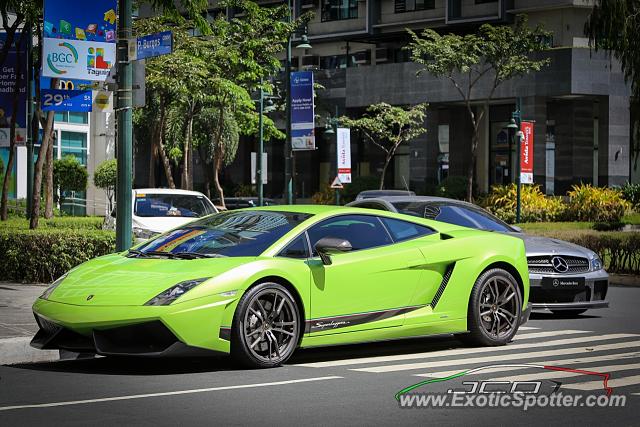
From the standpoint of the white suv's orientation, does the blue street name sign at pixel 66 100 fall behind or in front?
in front

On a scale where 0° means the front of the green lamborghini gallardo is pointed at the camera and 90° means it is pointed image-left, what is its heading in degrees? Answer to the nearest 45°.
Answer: approximately 45°

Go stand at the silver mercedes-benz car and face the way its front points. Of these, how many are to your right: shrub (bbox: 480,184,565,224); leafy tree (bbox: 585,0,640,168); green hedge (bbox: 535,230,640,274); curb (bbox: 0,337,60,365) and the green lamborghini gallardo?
2

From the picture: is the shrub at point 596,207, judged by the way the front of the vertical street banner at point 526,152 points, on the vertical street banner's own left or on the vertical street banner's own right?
on the vertical street banner's own left

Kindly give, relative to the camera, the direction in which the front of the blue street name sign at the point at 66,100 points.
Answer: facing the viewer

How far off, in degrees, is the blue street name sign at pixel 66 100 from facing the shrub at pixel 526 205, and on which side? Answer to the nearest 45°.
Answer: approximately 135° to its left

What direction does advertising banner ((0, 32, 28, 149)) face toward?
toward the camera

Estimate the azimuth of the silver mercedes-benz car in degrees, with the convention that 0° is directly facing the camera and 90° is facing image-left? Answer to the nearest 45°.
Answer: approximately 315°

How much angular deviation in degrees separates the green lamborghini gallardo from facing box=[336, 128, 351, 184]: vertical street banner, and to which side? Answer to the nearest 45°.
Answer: approximately 135° to its right

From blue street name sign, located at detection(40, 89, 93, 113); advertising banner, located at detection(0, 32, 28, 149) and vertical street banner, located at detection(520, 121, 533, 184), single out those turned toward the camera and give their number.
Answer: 3

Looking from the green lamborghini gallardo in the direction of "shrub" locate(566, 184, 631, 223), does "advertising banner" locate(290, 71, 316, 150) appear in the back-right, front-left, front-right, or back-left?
front-left
